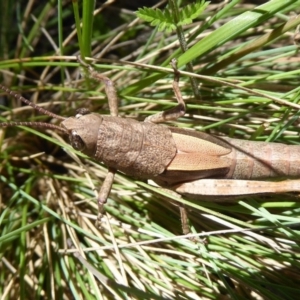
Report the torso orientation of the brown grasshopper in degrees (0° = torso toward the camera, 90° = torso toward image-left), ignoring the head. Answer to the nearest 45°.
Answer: approximately 90°
